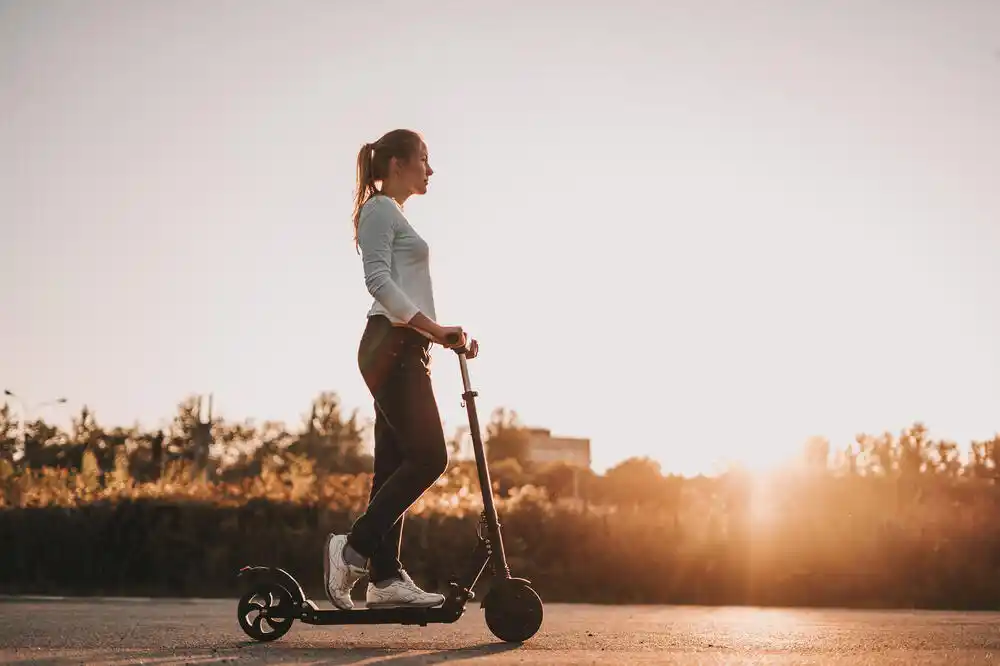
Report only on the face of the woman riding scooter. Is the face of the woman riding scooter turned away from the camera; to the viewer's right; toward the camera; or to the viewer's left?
to the viewer's right

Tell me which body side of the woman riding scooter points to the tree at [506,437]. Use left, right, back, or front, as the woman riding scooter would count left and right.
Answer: left

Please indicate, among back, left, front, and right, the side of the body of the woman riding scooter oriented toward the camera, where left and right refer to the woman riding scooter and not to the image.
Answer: right

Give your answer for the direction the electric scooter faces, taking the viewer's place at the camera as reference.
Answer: facing to the right of the viewer

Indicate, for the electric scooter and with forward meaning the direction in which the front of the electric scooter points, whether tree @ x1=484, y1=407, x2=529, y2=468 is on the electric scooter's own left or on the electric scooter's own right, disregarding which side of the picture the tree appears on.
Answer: on the electric scooter's own left

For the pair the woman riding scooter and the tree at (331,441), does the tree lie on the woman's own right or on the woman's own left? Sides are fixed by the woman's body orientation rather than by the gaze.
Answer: on the woman's own left

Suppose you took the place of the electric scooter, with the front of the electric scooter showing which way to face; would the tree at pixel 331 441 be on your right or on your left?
on your left
